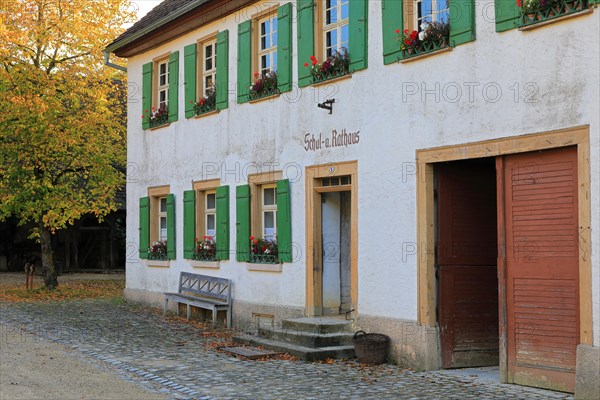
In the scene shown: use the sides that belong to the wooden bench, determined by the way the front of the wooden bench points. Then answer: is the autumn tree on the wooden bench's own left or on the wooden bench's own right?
on the wooden bench's own right

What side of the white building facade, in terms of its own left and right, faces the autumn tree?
right

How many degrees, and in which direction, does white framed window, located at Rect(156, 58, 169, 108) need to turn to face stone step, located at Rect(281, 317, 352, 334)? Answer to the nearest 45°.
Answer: approximately 45° to its left

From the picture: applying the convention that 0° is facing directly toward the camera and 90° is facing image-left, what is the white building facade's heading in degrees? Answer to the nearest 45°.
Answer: approximately 45°

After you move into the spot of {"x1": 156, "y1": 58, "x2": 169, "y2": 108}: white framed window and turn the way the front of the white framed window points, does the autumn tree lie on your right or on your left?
on your right

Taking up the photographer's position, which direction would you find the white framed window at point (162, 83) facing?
facing the viewer and to the left of the viewer

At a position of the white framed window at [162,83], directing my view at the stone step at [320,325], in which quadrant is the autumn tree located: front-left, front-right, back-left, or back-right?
back-right

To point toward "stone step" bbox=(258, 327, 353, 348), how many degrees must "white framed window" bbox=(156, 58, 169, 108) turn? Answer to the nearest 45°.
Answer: approximately 45° to its left
